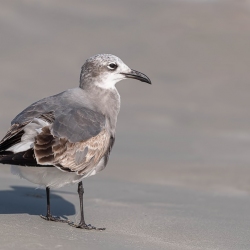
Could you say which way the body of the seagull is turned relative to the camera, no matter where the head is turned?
to the viewer's right
